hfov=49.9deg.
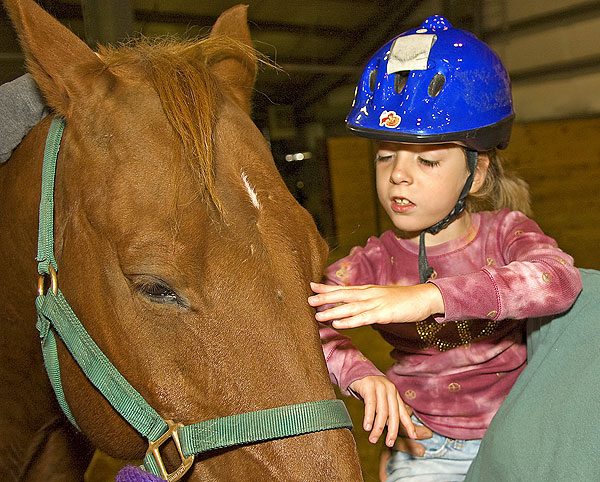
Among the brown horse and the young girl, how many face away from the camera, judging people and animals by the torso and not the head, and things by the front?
0

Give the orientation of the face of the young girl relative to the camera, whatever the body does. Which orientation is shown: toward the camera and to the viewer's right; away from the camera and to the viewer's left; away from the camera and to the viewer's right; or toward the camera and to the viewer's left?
toward the camera and to the viewer's left

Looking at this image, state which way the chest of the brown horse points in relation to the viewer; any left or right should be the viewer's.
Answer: facing the viewer and to the right of the viewer

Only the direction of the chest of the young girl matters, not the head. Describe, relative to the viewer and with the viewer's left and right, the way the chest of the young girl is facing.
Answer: facing the viewer and to the left of the viewer

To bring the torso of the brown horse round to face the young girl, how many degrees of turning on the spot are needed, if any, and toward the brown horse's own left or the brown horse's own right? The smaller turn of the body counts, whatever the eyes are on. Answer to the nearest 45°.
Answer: approximately 90° to the brown horse's own left
